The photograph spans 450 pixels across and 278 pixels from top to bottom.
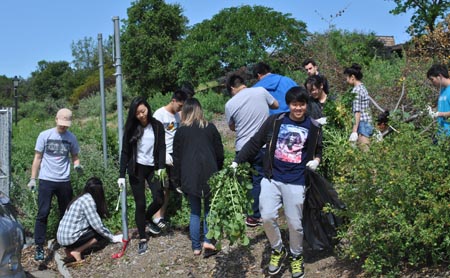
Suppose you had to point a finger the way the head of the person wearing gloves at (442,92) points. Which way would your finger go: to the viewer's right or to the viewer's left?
to the viewer's left

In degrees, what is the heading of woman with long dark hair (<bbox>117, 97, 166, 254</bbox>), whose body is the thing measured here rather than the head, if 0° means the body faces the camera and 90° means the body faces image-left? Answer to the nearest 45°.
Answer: approximately 0°
